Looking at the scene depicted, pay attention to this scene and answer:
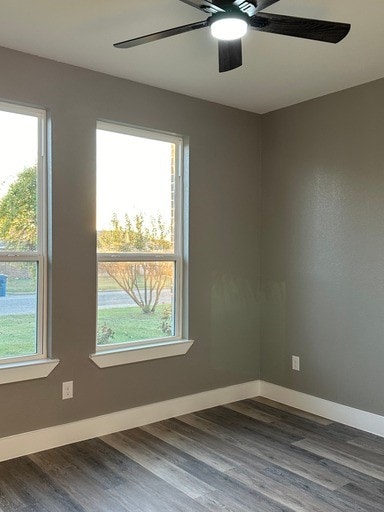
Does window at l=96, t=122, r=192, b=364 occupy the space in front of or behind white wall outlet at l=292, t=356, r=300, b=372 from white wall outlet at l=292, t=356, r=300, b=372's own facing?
in front

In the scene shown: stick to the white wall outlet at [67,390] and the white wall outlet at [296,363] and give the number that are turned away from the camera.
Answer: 0

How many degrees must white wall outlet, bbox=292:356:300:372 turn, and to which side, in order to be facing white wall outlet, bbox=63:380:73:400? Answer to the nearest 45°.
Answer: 0° — it already faces it

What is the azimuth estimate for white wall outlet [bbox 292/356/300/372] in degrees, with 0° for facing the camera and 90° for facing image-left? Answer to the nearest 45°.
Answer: approximately 45°

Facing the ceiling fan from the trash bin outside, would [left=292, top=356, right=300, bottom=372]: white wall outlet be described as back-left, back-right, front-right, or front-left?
front-left

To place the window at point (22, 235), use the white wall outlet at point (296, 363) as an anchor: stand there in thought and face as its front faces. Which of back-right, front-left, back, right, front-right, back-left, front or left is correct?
front

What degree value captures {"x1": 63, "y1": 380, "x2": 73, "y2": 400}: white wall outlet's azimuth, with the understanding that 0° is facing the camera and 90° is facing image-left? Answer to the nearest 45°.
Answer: approximately 315°
